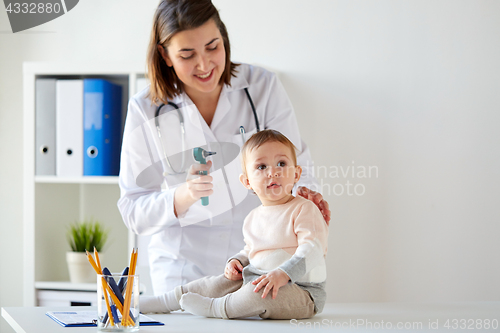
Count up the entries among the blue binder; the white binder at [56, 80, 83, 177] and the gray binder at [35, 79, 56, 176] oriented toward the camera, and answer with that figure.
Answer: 3

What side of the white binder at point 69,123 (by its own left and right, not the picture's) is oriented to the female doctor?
front

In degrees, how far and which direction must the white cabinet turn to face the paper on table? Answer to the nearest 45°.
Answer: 0° — it already faces it

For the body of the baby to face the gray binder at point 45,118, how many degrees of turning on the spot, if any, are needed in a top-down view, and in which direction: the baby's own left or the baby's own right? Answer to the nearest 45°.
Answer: approximately 90° to the baby's own right

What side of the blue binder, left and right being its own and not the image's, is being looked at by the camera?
front

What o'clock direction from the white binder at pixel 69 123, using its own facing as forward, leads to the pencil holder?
The pencil holder is roughly at 12 o'clock from the white binder.

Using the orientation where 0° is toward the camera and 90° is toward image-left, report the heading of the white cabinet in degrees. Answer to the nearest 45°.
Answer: approximately 0°

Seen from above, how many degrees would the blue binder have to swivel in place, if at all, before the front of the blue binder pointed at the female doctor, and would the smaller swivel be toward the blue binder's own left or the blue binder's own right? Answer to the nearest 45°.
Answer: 0° — it already faces them

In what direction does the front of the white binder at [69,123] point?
toward the camera

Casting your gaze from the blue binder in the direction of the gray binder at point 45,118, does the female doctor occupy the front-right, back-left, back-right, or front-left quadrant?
back-left

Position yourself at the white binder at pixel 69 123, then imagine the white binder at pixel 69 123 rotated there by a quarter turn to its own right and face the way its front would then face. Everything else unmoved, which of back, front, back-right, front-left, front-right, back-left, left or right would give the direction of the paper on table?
left

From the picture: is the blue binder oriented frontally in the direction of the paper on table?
yes

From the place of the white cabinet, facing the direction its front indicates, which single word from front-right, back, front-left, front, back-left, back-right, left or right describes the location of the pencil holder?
front

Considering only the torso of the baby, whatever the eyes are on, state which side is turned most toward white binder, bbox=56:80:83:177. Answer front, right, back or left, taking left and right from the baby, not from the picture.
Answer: right

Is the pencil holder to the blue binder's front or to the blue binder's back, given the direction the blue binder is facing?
to the front

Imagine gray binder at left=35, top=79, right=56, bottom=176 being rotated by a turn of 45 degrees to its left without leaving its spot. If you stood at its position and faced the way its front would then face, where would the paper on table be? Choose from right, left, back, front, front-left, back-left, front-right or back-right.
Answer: front-right

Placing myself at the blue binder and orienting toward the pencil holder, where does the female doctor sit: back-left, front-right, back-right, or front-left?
front-left
